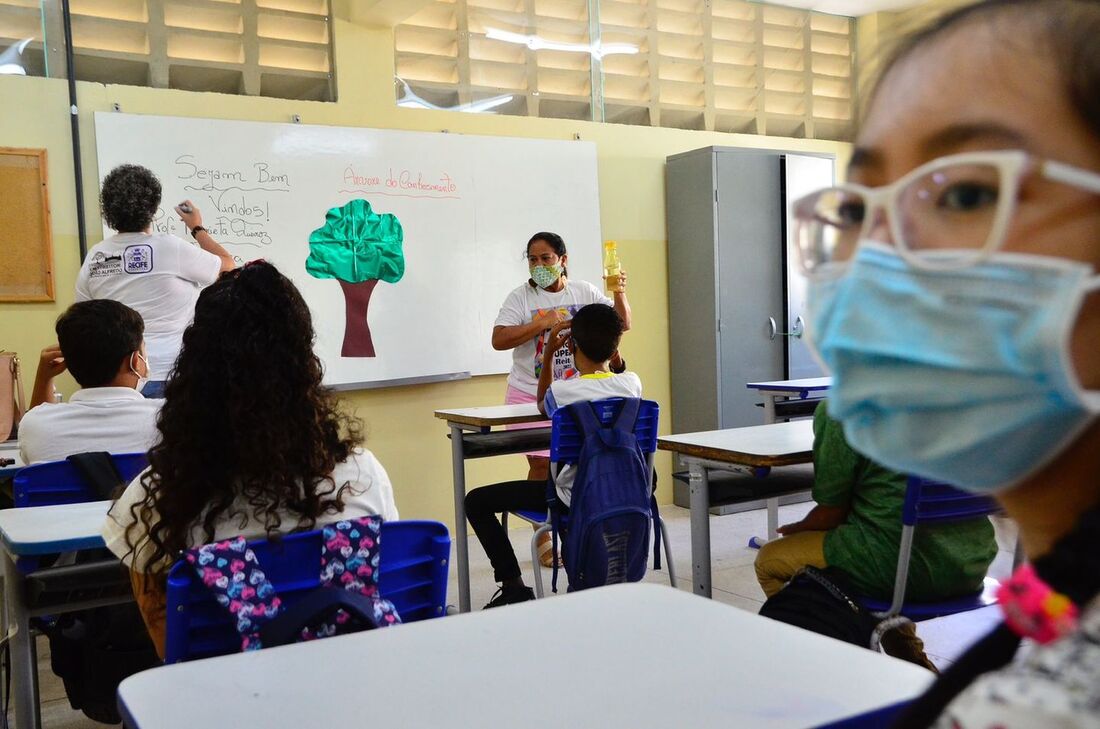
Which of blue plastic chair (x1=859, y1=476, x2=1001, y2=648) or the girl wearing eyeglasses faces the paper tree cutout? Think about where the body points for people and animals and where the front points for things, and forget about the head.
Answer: the blue plastic chair

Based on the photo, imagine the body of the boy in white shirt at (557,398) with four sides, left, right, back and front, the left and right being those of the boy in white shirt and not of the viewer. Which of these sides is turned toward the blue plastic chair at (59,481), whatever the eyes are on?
left

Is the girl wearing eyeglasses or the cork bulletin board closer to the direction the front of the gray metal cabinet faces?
the girl wearing eyeglasses

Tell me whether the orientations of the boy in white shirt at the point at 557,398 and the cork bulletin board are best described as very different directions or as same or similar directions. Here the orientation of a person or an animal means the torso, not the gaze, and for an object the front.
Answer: very different directions

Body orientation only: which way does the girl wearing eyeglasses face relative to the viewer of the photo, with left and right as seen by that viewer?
facing the viewer and to the left of the viewer

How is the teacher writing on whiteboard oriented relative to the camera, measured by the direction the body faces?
away from the camera

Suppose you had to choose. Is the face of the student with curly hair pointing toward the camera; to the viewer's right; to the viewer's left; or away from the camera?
away from the camera

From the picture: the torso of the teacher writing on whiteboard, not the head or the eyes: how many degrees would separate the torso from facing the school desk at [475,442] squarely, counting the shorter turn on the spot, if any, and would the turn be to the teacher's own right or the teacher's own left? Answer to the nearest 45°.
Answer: approximately 90° to the teacher's own right

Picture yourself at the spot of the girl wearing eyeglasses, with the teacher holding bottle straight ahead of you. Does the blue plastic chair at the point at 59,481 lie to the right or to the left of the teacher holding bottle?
left

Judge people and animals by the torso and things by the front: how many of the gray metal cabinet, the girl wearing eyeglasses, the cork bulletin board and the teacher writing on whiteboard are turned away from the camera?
1

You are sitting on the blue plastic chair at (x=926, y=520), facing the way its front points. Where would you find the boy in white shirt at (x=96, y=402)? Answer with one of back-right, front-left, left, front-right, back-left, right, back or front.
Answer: front-left

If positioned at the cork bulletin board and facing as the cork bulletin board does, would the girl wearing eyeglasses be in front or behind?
in front

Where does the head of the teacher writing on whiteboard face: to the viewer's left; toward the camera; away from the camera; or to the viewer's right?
away from the camera

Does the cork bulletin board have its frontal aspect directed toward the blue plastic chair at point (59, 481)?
yes
